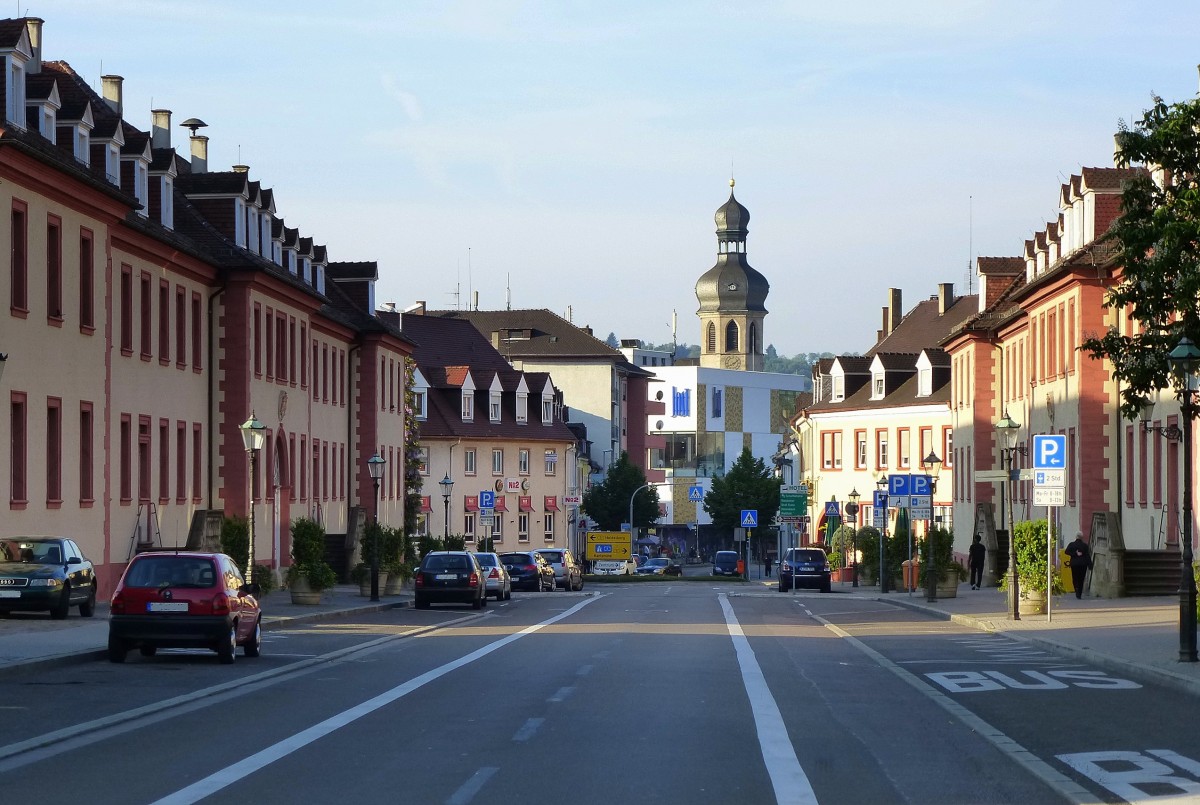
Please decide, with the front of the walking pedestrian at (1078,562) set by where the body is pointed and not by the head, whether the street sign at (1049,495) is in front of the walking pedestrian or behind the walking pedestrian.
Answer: behind

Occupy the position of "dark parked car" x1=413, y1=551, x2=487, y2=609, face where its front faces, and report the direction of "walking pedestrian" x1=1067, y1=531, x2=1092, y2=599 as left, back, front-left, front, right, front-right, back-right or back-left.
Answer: right

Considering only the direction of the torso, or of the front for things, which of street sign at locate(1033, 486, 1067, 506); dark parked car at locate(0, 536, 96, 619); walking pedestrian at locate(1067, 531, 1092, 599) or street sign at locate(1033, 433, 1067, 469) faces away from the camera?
the walking pedestrian

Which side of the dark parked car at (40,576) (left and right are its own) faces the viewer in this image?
front

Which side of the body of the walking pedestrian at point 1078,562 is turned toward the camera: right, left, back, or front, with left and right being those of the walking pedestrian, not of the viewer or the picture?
back

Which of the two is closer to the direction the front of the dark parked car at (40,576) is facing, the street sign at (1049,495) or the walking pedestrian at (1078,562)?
the street sign

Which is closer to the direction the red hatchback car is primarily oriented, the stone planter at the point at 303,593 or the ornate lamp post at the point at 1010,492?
the stone planter

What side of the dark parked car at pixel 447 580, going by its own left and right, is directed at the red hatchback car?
back

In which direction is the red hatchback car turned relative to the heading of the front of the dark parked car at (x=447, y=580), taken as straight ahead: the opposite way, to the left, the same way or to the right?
the same way

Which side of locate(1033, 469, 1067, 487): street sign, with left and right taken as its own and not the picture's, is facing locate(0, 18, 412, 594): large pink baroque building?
right

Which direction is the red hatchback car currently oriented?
away from the camera

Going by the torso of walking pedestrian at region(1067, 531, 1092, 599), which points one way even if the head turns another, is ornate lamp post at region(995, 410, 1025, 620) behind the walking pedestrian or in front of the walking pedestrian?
behind

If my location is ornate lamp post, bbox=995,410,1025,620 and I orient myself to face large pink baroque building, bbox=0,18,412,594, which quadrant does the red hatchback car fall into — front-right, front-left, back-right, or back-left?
front-left

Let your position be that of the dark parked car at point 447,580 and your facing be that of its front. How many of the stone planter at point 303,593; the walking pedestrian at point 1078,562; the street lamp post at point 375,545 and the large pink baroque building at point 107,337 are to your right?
1

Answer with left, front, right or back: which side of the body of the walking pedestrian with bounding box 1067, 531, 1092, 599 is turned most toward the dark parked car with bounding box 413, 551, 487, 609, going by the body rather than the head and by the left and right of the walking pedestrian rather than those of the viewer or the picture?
left

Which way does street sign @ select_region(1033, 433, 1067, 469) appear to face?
toward the camera

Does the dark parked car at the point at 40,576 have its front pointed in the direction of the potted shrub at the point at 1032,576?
no

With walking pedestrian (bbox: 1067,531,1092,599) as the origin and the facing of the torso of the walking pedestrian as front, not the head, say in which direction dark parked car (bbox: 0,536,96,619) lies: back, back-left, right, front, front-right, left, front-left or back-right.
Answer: back-left

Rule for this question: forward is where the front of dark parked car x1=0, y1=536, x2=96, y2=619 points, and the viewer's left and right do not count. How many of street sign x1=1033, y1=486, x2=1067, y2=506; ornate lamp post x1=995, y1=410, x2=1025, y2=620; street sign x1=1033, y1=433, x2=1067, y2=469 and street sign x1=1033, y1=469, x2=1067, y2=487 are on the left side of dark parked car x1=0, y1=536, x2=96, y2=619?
4
